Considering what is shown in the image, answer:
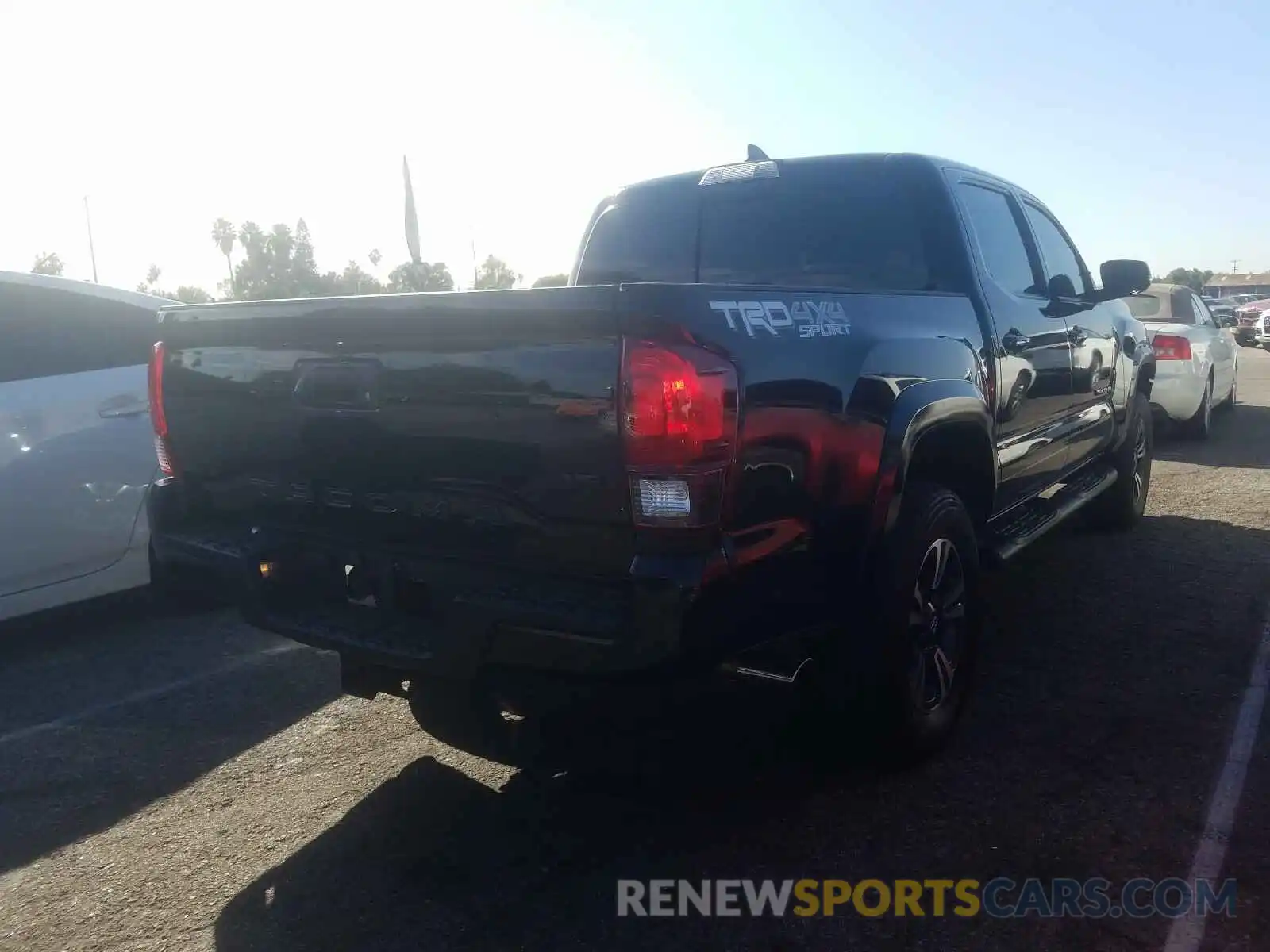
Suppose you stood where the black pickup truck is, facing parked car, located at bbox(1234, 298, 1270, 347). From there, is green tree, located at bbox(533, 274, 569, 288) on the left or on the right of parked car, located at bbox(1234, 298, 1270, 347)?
left

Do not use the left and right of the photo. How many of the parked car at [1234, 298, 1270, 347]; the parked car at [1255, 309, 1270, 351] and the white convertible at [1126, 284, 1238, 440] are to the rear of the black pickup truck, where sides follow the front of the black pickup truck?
0

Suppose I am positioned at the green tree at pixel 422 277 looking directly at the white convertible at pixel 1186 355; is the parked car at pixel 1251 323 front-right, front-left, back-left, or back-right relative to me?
front-left

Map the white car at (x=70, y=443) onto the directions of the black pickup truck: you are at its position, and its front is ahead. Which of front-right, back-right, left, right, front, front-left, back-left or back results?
left

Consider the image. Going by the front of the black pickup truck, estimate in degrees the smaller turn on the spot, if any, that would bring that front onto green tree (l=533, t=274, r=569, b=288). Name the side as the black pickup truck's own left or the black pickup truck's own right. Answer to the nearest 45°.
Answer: approximately 45° to the black pickup truck's own left

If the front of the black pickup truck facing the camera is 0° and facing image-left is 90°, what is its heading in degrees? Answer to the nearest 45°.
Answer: approximately 225°

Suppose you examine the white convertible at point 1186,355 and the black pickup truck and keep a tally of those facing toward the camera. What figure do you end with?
0

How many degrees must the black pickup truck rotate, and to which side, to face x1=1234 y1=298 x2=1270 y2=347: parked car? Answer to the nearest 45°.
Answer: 0° — it already faces it

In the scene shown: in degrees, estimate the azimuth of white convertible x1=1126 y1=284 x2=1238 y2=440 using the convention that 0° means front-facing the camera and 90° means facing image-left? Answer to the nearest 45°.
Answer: approximately 225°

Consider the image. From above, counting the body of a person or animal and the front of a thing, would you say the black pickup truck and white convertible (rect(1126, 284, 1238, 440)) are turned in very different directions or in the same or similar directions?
same or similar directions

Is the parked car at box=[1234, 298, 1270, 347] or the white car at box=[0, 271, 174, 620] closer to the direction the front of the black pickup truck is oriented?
the parked car
